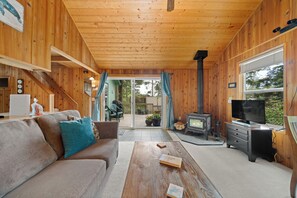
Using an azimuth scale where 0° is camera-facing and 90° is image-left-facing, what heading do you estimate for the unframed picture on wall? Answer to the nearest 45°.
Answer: approximately 315°

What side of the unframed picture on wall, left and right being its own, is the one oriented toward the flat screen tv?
front

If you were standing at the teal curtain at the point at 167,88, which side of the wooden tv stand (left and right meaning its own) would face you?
right

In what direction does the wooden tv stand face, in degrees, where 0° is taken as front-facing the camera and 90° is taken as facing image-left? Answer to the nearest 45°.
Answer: approximately 45°

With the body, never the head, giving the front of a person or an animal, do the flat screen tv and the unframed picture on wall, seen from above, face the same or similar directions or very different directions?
very different directions

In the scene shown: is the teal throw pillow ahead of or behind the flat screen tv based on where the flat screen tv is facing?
ahead

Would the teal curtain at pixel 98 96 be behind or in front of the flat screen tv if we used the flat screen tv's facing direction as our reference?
in front

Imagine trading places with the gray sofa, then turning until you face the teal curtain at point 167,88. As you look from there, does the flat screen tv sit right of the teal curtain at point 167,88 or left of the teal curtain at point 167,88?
right

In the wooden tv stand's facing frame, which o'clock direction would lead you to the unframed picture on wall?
The unframed picture on wall is roughly at 12 o'clock from the wooden tv stand.

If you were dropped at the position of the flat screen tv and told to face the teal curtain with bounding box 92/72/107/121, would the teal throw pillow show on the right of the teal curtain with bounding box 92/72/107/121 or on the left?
left

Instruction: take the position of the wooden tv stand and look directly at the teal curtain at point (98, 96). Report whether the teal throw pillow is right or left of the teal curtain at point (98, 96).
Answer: left

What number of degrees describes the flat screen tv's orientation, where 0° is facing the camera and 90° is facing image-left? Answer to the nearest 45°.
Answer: approximately 45°

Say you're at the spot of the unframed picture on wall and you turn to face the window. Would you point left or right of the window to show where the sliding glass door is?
left
